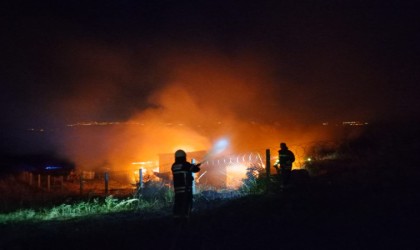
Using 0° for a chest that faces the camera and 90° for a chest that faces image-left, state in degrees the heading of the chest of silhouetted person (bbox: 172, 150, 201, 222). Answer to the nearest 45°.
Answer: approximately 225°

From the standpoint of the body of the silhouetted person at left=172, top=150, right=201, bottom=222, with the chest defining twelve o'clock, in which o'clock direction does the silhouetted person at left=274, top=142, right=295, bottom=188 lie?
the silhouetted person at left=274, top=142, right=295, bottom=188 is roughly at 12 o'clock from the silhouetted person at left=172, top=150, right=201, bottom=222.

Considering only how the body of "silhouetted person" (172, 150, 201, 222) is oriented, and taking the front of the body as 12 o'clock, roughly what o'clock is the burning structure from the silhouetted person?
The burning structure is roughly at 11 o'clock from the silhouetted person.
